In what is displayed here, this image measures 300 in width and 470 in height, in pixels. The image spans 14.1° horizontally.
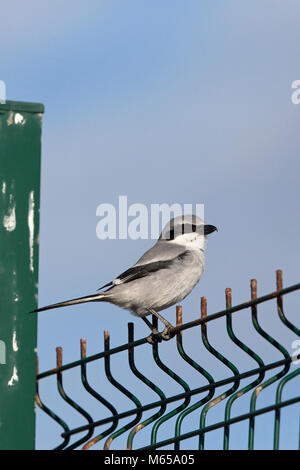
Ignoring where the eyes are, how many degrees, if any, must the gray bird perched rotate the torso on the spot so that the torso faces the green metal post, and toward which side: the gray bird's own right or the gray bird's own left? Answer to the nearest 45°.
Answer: approximately 135° to the gray bird's own right

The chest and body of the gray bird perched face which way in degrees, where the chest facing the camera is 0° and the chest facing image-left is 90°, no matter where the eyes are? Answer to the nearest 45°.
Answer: approximately 270°
